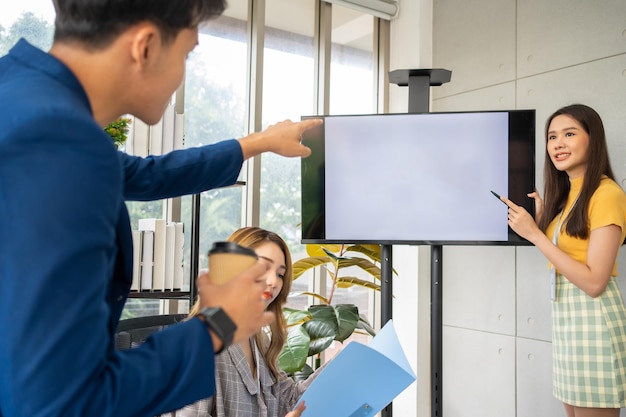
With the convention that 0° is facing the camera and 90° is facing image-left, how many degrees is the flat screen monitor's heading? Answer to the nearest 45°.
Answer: approximately 0°

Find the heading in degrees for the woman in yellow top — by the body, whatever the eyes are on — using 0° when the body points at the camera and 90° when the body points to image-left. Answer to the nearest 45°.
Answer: approximately 45°

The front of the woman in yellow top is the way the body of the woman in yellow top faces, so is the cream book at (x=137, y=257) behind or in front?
in front

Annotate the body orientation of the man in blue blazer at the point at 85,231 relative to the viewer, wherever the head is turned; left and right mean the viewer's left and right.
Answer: facing away from the viewer and to the right of the viewer

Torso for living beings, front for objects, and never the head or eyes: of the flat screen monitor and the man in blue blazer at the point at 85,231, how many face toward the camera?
1

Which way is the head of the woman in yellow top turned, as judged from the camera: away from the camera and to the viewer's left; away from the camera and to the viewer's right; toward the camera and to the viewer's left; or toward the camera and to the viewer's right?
toward the camera and to the viewer's left

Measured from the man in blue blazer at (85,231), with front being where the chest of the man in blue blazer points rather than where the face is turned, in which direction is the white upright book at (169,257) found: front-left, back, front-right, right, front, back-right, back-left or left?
front-left

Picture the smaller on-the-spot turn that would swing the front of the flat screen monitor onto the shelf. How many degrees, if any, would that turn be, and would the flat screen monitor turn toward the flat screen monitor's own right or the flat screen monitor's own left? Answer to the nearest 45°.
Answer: approximately 90° to the flat screen monitor's own right

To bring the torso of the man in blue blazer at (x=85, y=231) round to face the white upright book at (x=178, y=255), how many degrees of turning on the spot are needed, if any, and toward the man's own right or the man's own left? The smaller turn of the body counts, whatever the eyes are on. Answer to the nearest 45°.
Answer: approximately 45° to the man's own left

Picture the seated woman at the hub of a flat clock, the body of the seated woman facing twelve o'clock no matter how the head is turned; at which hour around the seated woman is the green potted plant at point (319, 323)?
The green potted plant is roughly at 8 o'clock from the seated woman.

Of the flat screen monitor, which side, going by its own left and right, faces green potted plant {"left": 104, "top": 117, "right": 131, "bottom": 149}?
right

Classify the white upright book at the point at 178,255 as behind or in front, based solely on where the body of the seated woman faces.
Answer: behind

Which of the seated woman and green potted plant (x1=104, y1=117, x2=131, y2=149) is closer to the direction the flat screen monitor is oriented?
the seated woman

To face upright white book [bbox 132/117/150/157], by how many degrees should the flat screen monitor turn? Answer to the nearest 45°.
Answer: approximately 90° to its right
